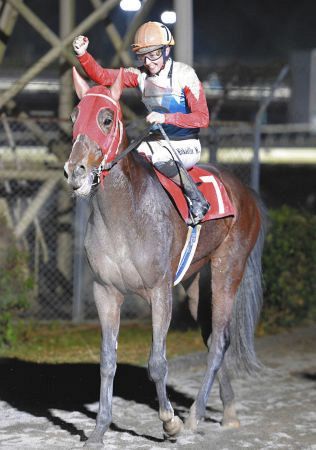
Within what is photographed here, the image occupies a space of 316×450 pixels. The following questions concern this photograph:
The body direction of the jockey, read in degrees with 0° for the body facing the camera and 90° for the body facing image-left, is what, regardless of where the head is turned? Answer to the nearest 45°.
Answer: approximately 45°

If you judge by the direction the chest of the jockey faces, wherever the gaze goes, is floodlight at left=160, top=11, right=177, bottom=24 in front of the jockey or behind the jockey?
behind

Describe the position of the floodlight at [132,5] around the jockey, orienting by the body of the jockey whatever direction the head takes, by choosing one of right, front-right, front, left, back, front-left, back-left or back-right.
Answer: back-right

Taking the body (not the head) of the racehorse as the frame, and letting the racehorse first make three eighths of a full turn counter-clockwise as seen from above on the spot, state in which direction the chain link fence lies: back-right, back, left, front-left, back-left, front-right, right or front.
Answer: left

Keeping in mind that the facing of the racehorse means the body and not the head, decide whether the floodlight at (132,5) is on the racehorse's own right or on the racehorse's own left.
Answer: on the racehorse's own right
